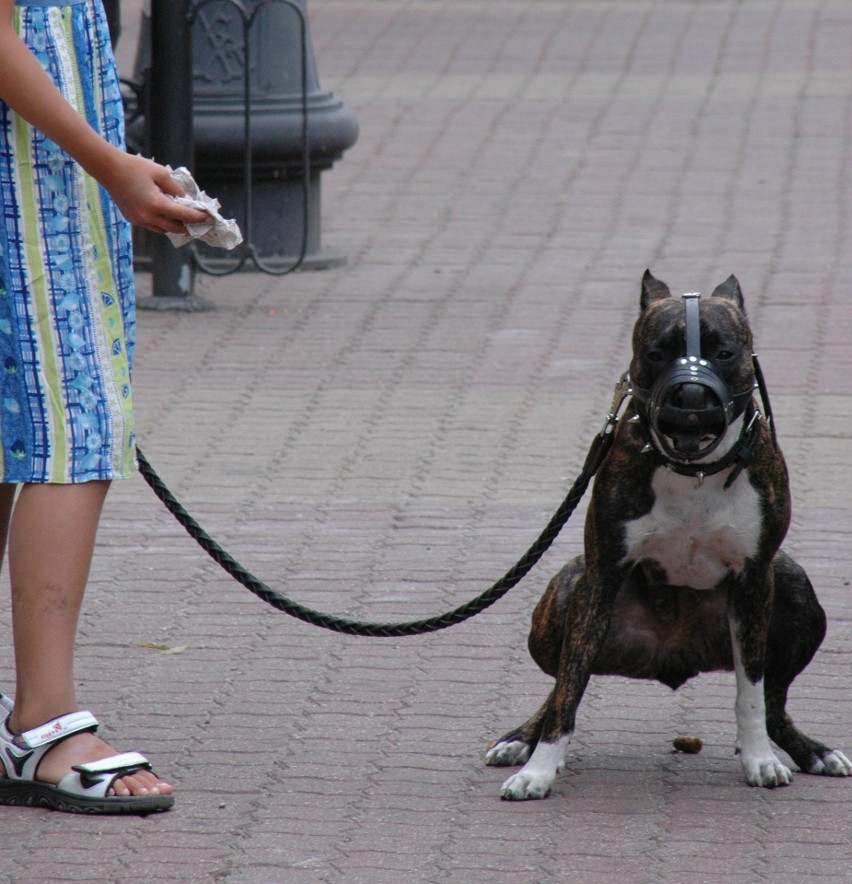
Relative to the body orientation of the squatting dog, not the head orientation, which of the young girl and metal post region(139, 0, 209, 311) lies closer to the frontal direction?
the young girl

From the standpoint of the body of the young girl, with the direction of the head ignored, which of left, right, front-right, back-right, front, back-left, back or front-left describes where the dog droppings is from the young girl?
front

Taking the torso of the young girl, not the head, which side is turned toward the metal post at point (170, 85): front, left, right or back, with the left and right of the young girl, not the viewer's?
left

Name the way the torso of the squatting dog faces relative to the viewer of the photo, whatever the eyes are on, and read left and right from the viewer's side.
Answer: facing the viewer

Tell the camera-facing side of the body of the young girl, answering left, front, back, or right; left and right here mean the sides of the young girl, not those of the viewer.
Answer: right

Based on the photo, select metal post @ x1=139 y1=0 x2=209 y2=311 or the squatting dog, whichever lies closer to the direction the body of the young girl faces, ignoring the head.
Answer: the squatting dog

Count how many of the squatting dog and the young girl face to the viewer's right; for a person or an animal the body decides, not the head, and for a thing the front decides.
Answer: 1

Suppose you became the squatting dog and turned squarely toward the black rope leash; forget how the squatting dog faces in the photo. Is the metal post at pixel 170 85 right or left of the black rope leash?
right

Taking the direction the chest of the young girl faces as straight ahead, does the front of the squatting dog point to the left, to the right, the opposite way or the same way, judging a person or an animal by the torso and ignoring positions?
to the right

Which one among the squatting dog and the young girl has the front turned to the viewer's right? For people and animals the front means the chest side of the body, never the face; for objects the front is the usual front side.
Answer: the young girl
